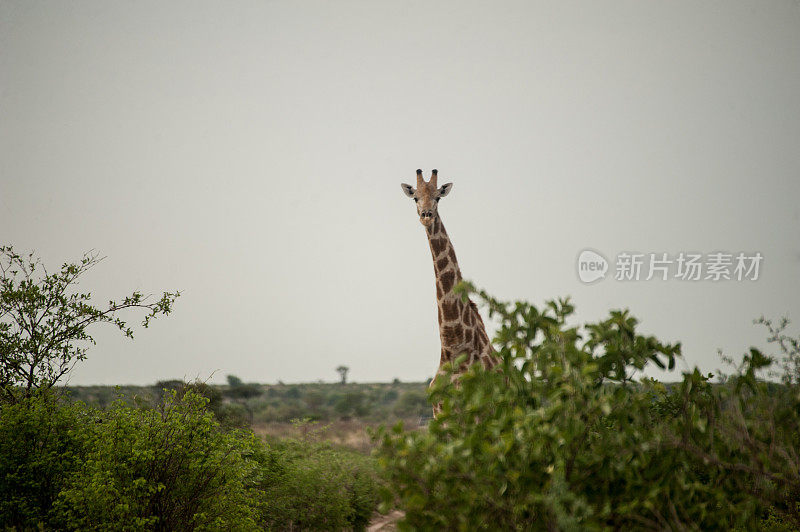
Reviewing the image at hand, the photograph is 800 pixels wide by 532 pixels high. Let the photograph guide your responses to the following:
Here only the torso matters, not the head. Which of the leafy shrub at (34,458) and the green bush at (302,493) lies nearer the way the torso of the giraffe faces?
the leafy shrub

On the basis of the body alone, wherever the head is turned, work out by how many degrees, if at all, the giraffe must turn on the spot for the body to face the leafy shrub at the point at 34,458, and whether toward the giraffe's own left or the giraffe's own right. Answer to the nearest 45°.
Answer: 0° — it already faces it

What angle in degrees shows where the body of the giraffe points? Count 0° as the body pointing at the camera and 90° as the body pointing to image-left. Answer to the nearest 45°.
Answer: approximately 45°

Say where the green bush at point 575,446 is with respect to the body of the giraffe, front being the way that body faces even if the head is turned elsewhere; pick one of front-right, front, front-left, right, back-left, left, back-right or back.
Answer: front-left

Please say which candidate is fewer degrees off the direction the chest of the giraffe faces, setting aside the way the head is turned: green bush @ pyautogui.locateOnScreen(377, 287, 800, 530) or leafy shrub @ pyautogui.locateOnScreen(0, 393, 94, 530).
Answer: the leafy shrub
